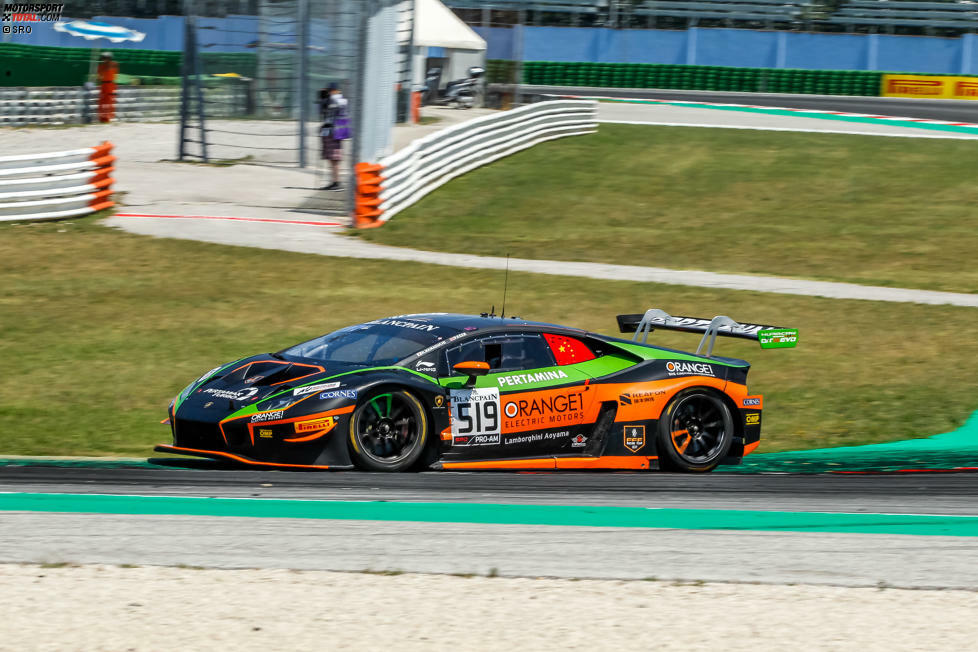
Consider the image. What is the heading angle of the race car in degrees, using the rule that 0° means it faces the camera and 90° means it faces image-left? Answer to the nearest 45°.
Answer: approximately 45°

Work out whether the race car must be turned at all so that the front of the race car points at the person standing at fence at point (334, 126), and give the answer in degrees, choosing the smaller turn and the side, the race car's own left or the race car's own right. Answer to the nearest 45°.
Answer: approximately 135° to the race car's own right

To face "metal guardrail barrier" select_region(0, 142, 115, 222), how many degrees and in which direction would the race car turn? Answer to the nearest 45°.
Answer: approximately 90° to its right

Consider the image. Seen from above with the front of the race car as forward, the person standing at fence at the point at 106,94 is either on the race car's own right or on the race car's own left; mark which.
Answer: on the race car's own right

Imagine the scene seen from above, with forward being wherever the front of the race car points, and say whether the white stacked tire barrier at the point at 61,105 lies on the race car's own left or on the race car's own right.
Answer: on the race car's own right

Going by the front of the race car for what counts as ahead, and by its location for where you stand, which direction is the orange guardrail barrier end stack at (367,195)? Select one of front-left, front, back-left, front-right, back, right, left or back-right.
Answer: back-right

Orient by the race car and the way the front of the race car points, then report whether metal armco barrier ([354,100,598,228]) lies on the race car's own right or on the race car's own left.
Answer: on the race car's own right
